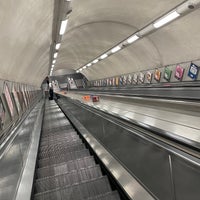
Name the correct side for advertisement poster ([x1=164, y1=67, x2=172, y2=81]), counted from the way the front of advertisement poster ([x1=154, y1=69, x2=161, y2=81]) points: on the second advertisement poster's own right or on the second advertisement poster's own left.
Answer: on the second advertisement poster's own left

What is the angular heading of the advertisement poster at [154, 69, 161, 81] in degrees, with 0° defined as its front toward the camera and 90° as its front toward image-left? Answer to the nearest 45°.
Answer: approximately 45°

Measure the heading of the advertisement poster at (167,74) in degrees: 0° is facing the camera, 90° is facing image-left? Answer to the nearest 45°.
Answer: approximately 45°

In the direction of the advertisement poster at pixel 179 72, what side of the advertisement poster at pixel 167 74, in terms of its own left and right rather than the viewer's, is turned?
left
